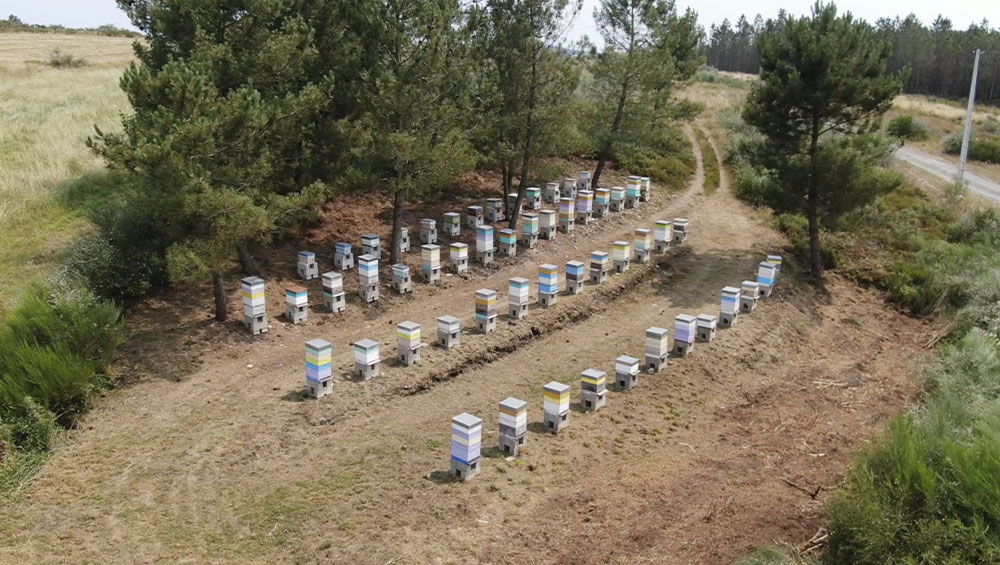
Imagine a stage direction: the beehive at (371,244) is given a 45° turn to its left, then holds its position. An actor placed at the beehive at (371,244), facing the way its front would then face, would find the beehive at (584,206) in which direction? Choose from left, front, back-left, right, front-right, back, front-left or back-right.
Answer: front-left

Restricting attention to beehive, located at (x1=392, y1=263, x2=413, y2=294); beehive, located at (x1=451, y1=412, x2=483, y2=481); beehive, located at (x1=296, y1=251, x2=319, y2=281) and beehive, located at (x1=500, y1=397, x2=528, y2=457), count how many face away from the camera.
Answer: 0

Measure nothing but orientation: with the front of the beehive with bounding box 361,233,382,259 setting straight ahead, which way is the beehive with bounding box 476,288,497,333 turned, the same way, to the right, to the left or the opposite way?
the same way

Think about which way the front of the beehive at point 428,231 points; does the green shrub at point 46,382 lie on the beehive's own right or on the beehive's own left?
on the beehive's own right

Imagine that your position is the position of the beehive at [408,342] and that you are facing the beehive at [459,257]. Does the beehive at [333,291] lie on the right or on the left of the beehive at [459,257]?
left

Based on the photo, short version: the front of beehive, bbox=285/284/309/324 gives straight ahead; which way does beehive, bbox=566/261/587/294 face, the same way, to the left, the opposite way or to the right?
the same way

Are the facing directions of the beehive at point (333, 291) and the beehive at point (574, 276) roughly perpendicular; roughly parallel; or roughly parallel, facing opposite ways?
roughly parallel

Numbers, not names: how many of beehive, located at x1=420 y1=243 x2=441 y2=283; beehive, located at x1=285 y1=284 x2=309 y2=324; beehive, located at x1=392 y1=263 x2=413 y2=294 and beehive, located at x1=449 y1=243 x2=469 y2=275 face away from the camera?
0

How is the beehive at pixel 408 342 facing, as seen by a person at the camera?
facing the viewer and to the right of the viewer

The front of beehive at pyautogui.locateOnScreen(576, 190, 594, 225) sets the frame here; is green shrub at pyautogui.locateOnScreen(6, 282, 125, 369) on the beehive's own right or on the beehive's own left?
on the beehive's own right

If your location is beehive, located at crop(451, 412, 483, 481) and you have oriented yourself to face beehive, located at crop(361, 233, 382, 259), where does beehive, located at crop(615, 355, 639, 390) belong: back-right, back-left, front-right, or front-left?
front-right

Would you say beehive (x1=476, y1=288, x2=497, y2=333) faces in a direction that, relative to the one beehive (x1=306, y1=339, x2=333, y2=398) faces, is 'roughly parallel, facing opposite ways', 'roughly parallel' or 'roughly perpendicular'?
roughly parallel

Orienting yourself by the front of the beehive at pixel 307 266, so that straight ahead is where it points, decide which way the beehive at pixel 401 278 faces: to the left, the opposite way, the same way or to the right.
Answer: the same way

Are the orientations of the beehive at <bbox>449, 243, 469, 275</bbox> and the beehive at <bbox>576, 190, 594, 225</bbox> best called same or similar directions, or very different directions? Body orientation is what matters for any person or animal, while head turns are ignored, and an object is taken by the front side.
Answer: same or similar directions
